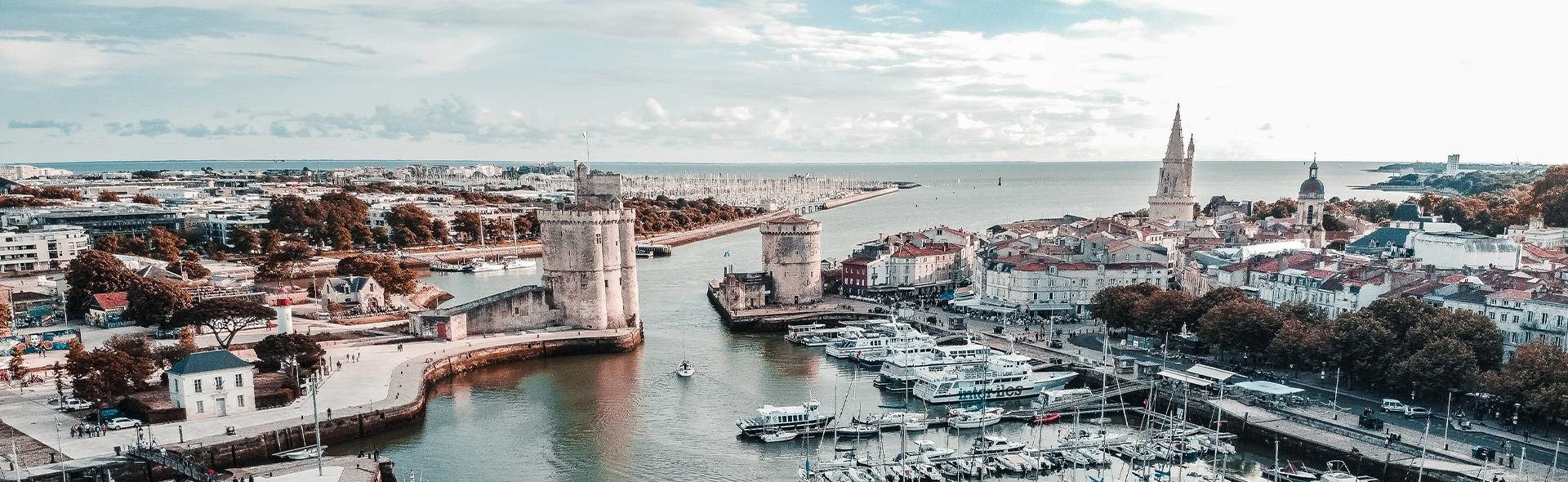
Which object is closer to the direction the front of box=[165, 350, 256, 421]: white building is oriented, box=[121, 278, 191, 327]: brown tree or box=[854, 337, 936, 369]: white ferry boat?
the white ferry boat

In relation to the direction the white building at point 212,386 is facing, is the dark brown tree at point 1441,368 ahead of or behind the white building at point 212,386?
ahead

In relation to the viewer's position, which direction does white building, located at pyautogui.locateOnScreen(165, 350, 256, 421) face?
facing the viewer and to the right of the viewer
